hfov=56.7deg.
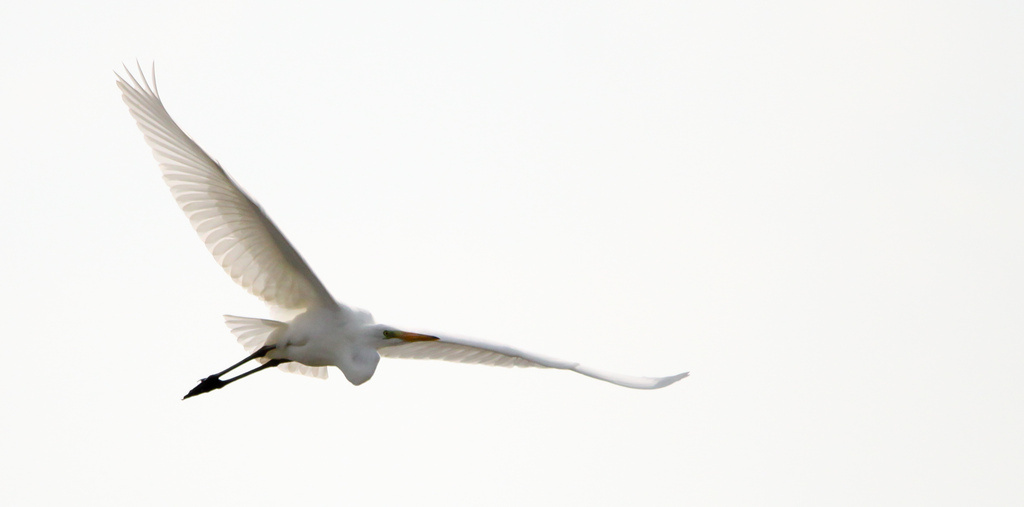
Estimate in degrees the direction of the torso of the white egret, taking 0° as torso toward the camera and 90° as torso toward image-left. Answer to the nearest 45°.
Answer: approximately 315°
